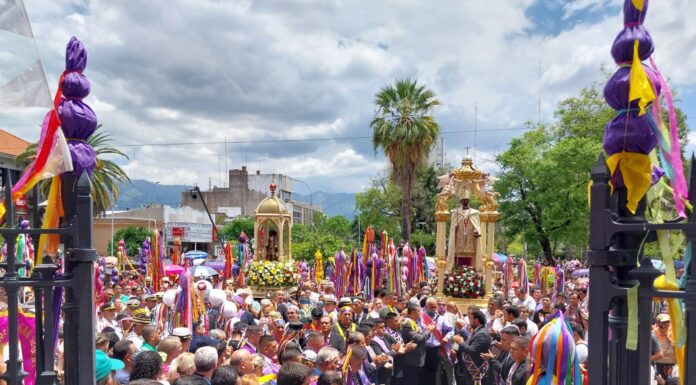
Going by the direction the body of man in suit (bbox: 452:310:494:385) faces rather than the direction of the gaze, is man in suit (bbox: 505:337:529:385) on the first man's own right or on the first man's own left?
on the first man's own left

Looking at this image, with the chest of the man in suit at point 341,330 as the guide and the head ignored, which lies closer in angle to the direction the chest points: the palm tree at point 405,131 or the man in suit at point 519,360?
the man in suit

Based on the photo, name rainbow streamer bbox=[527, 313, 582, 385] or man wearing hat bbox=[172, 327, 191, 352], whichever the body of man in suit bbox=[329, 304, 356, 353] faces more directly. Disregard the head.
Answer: the rainbow streamer

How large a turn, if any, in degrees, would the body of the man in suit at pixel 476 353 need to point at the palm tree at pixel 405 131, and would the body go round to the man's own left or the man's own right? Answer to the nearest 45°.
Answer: approximately 90° to the man's own right

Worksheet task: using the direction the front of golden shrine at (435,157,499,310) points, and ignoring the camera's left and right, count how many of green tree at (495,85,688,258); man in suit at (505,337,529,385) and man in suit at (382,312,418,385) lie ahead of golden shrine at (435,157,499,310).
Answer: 2

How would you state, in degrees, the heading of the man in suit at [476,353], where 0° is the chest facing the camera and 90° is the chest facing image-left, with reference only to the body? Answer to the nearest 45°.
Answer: approximately 90°

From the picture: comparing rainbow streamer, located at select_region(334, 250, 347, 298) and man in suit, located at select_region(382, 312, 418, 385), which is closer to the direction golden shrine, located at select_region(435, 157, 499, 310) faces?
the man in suit

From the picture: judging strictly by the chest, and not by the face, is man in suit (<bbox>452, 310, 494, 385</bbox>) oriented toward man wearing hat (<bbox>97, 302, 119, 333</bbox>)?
yes

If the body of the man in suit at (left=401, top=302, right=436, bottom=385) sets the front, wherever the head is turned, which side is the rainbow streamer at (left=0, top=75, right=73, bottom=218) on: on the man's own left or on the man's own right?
on the man's own right

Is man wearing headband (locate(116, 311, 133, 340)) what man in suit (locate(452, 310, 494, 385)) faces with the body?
yes
